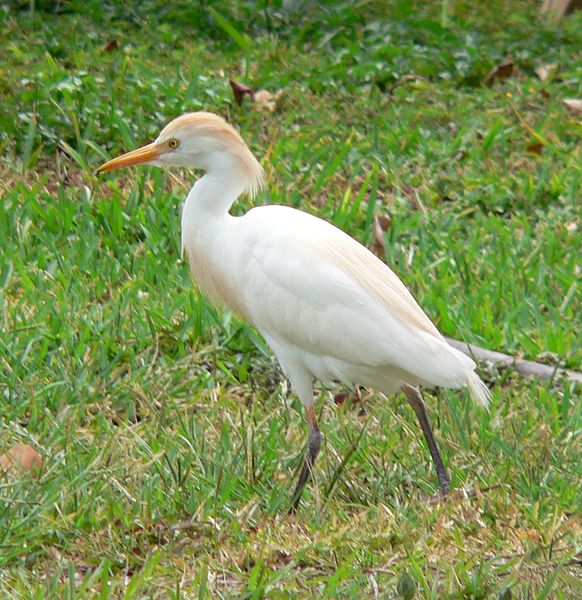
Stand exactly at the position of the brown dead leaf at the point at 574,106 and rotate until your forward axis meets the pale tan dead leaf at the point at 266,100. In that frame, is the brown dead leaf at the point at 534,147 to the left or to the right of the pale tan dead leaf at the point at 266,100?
left

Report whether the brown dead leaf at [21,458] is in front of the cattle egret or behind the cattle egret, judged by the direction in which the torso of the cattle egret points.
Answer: in front

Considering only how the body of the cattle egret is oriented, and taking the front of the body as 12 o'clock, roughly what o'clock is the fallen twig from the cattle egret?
The fallen twig is roughly at 5 o'clock from the cattle egret.

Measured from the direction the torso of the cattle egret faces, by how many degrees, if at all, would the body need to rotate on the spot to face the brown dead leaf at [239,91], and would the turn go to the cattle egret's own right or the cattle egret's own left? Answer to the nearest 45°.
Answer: approximately 90° to the cattle egret's own right

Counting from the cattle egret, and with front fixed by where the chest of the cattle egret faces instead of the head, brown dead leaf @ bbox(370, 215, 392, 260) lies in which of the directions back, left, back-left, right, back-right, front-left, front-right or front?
right

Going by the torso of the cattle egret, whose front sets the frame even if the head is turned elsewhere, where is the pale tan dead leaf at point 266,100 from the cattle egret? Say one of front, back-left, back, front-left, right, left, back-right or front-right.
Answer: right

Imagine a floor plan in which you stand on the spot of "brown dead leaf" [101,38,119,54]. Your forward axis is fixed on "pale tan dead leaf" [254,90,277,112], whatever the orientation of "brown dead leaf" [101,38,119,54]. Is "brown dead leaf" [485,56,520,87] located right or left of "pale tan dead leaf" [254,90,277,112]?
left

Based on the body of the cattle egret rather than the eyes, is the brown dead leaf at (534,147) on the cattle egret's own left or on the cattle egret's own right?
on the cattle egret's own right

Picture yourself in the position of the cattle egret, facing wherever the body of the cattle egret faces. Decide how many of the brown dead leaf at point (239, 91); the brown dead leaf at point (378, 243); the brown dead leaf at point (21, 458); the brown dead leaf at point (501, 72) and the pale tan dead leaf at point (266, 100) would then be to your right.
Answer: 4

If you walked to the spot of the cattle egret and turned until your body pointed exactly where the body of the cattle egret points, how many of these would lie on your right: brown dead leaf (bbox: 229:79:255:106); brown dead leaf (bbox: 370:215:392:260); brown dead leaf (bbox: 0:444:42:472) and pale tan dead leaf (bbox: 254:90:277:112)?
3

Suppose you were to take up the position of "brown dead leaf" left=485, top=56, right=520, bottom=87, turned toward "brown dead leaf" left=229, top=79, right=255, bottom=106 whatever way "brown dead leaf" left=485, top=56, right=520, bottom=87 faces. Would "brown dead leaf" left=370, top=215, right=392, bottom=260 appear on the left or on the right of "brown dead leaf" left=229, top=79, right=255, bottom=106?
left

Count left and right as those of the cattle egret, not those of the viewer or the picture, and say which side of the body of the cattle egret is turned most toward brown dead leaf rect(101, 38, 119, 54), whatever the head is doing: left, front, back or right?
right

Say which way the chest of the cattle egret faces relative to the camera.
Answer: to the viewer's left
